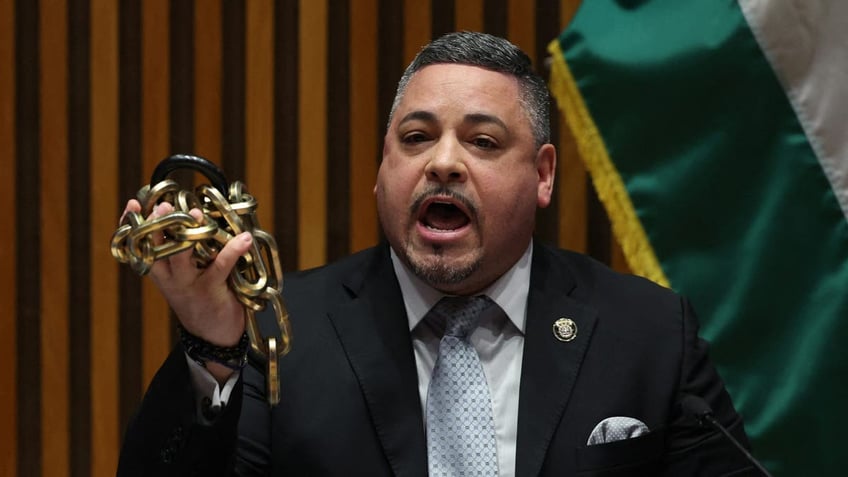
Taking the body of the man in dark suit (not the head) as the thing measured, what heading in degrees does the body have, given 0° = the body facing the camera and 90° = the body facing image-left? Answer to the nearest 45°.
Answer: approximately 0°
